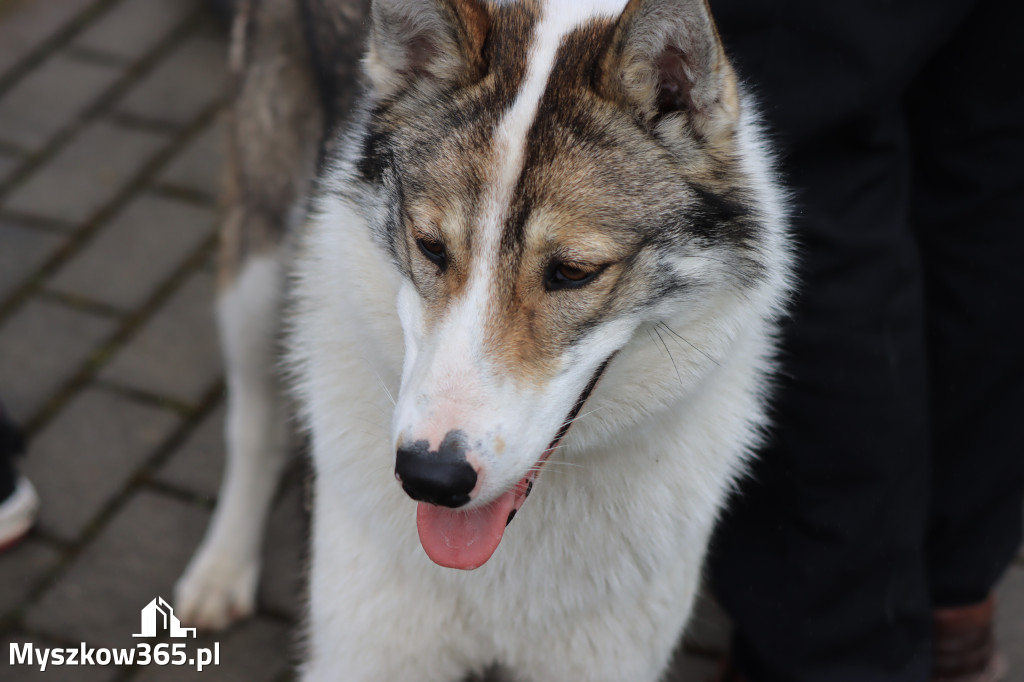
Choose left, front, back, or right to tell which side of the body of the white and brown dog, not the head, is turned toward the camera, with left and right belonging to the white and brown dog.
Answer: front
